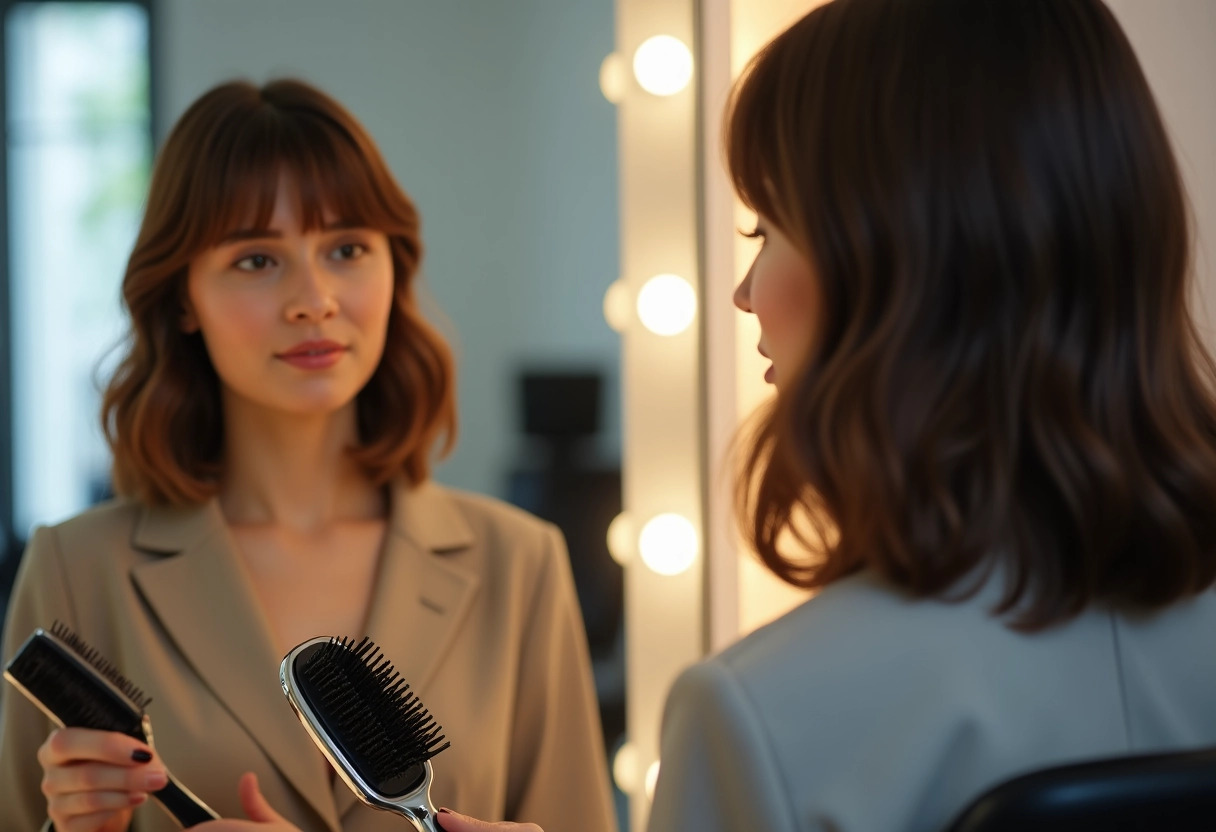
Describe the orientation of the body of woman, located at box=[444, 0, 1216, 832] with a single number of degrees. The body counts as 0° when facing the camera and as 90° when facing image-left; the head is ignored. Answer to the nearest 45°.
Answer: approximately 135°

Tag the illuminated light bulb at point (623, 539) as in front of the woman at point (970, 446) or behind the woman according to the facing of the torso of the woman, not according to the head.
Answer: in front

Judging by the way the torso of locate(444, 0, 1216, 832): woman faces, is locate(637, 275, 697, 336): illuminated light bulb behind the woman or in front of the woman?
in front

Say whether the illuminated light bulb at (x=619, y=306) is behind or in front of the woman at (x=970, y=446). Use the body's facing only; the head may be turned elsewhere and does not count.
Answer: in front
